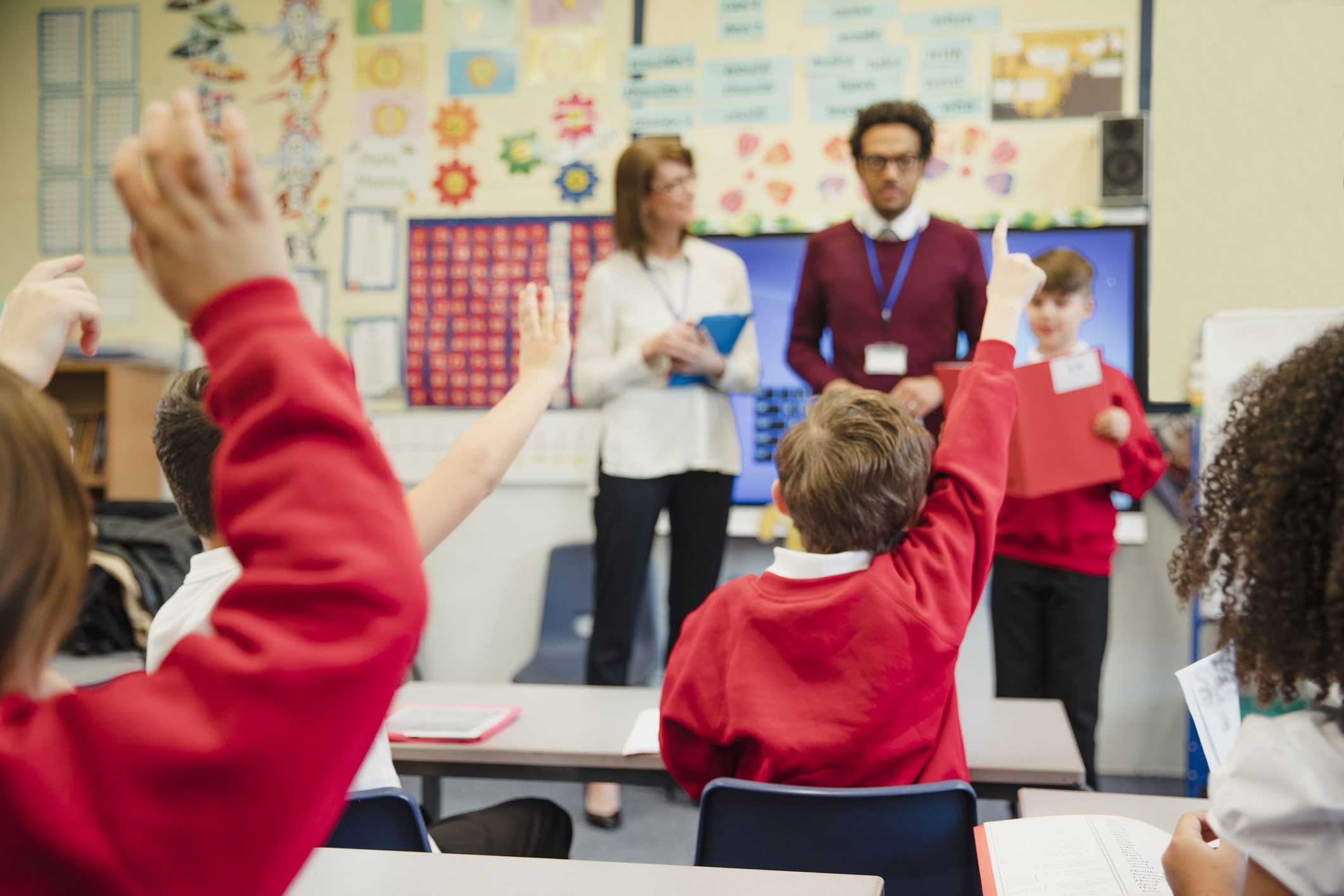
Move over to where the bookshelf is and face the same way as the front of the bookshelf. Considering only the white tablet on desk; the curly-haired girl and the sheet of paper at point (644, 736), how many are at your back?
0

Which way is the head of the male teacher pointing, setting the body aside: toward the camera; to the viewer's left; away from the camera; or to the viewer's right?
toward the camera

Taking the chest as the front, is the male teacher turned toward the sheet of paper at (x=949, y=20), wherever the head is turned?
no

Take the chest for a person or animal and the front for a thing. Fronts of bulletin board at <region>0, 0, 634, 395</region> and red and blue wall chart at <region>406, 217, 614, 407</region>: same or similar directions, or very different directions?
same or similar directions

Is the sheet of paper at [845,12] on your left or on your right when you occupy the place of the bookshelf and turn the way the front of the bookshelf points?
on your left

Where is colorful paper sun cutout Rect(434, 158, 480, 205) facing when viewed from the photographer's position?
facing the viewer

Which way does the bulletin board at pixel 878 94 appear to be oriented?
toward the camera

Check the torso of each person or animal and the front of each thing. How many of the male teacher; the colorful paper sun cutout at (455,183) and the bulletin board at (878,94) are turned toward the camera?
3

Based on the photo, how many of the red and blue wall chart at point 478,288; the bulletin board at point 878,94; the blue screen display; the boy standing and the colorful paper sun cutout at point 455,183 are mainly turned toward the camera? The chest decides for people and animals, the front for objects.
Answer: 5

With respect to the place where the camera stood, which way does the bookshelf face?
facing the viewer and to the left of the viewer

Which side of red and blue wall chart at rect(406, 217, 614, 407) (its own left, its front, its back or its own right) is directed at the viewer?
front
